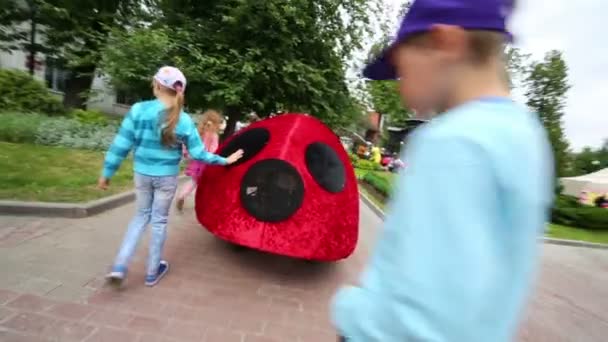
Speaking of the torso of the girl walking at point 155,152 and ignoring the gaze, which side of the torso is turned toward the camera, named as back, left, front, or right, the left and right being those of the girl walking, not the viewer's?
back

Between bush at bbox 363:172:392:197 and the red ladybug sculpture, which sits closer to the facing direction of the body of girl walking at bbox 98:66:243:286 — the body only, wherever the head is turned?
the bush

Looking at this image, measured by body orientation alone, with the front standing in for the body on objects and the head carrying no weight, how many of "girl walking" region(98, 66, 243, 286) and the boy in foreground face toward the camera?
0

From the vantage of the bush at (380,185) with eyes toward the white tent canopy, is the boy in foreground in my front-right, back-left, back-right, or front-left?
back-right

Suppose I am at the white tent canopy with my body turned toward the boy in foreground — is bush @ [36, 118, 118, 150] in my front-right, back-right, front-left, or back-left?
front-right

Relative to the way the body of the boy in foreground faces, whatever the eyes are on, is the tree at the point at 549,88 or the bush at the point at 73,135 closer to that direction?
the bush

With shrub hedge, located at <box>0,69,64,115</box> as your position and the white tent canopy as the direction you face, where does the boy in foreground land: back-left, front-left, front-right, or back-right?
front-right

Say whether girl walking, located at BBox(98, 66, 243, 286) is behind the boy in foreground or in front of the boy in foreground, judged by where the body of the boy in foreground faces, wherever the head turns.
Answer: in front

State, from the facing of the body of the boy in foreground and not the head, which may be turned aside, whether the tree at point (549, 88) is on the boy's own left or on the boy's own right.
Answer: on the boy's own right

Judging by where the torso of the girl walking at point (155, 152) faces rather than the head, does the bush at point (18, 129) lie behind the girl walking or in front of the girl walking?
in front

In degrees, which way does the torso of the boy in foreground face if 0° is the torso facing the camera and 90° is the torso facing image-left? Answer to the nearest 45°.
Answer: approximately 135°

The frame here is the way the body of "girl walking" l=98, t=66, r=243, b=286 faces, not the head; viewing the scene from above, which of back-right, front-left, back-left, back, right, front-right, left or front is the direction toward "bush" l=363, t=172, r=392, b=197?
front-right
